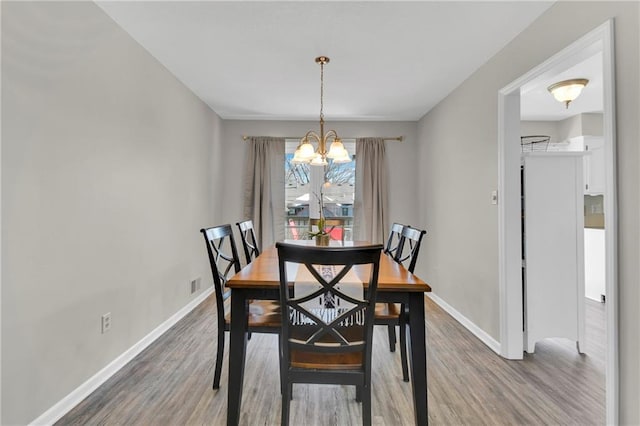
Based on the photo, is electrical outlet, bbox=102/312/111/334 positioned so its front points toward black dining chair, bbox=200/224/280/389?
yes

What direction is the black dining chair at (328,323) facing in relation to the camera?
away from the camera

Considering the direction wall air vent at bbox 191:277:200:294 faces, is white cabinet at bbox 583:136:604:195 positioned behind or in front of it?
in front

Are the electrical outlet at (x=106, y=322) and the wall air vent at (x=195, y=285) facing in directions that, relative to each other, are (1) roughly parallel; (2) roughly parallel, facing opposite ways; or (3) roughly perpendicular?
roughly parallel

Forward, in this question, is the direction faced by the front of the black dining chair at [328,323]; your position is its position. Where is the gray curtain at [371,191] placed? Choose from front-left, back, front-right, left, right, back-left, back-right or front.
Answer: front

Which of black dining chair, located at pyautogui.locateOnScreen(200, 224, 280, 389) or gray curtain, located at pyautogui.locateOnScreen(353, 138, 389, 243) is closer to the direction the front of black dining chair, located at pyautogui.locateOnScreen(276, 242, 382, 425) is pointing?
the gray curtain

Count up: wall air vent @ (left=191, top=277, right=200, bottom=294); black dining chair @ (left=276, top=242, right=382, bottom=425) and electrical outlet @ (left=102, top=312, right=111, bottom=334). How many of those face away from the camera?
1

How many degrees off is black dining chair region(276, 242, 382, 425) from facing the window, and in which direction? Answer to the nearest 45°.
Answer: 0° — it already faces it

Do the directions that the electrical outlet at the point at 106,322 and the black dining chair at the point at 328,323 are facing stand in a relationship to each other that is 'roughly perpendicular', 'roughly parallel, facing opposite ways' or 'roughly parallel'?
roughly perpendicular

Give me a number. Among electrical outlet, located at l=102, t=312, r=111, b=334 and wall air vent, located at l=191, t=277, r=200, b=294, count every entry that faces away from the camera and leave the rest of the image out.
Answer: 0

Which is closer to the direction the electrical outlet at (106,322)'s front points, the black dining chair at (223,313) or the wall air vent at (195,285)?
the black dining chair

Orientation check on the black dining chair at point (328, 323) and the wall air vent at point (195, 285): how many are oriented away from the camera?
1

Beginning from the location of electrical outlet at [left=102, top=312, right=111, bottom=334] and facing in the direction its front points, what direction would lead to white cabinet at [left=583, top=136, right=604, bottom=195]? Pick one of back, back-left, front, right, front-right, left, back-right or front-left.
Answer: front-left

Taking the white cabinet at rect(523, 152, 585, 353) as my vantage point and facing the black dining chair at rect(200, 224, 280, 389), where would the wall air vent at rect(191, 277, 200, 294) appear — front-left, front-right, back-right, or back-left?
front-right

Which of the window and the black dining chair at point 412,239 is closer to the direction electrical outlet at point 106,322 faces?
the black dining chair

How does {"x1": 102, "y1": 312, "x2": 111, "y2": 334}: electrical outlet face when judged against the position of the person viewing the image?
facing the viewer and to the right of the viewer

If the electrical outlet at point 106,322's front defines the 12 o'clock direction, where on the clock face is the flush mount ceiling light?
The flush mount ceiling light is roughly at 11 o'clock from the electrical outlet.

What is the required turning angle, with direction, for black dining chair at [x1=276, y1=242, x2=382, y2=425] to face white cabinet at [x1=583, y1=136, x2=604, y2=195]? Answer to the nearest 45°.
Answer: approximately 45° to its right
